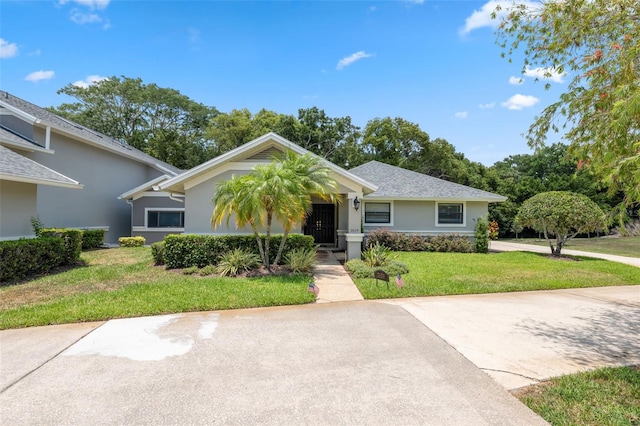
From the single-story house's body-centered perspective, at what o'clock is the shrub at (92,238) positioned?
The shrub is roughly at 3 o'clock from the single-story house.

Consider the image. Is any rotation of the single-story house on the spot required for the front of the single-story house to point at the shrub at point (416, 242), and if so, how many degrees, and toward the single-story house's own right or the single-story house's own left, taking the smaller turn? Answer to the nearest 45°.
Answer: approximately 45° to the single-story house's own left

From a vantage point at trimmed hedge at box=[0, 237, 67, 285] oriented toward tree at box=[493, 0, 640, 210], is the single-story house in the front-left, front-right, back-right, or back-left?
front-left

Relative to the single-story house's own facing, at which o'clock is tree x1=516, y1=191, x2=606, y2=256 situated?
The tree is roughly at 10 o'clock from the single-story house.

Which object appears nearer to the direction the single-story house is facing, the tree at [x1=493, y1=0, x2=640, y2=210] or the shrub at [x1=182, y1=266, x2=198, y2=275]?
the tree

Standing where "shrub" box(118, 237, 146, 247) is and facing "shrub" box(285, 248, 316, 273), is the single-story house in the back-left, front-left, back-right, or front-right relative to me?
front-left

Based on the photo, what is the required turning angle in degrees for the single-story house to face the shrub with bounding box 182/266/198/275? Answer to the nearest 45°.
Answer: approximately 45° to its right

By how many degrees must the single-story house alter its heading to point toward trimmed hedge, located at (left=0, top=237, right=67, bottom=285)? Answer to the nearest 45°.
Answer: approximately 45° to its right

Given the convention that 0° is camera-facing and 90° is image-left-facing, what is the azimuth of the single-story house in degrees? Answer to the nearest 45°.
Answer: approximately 0°

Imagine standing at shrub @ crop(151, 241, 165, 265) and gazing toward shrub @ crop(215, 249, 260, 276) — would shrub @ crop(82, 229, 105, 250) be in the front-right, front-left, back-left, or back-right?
back-left

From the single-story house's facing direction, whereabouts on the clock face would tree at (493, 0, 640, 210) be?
The tree is roughly at 12 o'clock from the single-story house.

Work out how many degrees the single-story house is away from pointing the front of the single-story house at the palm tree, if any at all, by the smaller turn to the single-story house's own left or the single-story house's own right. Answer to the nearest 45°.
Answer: approximately 45° to the single-story house's own right
